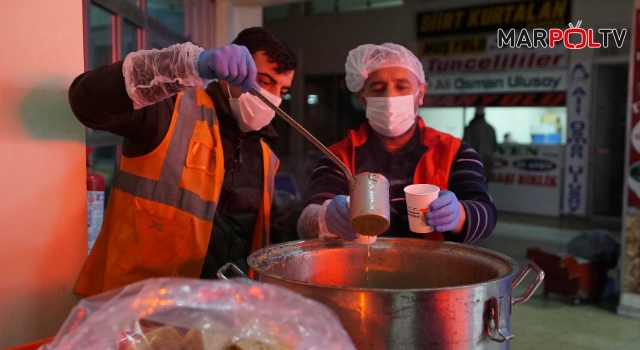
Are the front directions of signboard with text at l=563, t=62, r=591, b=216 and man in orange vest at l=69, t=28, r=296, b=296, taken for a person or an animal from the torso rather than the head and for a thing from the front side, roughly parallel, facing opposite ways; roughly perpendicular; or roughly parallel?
roughly perpendicular

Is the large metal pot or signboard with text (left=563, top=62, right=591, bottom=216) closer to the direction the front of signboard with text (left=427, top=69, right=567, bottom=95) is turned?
the large metal pot

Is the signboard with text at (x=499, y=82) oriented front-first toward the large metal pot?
yes

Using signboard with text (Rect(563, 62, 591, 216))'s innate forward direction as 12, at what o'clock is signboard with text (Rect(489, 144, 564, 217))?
signboard with text (Rect(489, 144, 564, 217)) is roughly at 4 o'clock from signboard with text (Rect(563, 62, 591, 216)).

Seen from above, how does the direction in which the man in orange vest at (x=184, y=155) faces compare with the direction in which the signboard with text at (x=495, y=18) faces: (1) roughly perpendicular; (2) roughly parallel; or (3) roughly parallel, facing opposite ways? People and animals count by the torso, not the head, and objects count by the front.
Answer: roughly perpendicular
